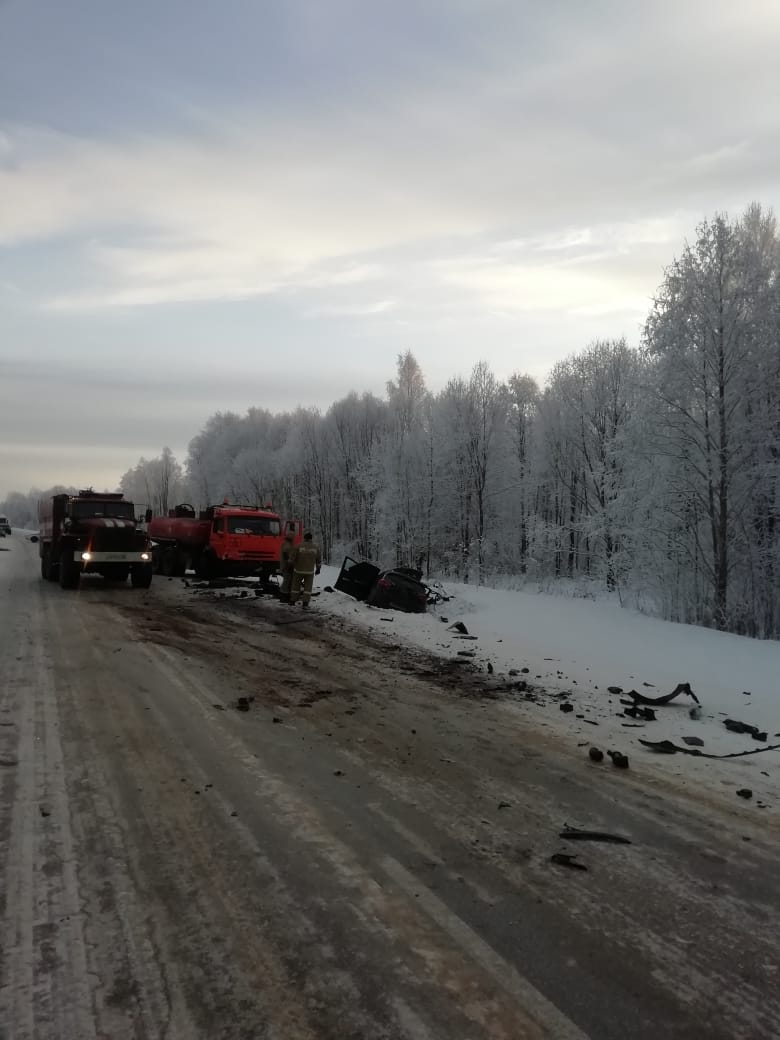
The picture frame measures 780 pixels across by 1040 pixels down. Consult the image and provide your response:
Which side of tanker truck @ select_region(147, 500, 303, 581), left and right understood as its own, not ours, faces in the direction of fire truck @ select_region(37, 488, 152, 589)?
right

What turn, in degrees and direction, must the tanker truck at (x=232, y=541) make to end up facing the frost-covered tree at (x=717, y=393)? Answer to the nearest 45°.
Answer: approximately 45° to its left

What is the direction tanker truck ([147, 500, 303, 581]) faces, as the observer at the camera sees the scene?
facing the viewer and to the right of the viewer

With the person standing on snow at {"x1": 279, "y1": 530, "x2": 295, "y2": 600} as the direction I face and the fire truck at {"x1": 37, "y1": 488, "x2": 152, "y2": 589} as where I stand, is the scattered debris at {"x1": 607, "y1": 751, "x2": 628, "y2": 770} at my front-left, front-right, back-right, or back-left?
front-right

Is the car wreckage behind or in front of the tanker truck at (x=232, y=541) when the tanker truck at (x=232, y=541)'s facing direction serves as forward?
in front

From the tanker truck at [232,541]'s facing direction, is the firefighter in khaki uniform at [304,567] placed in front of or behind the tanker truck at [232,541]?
in front
